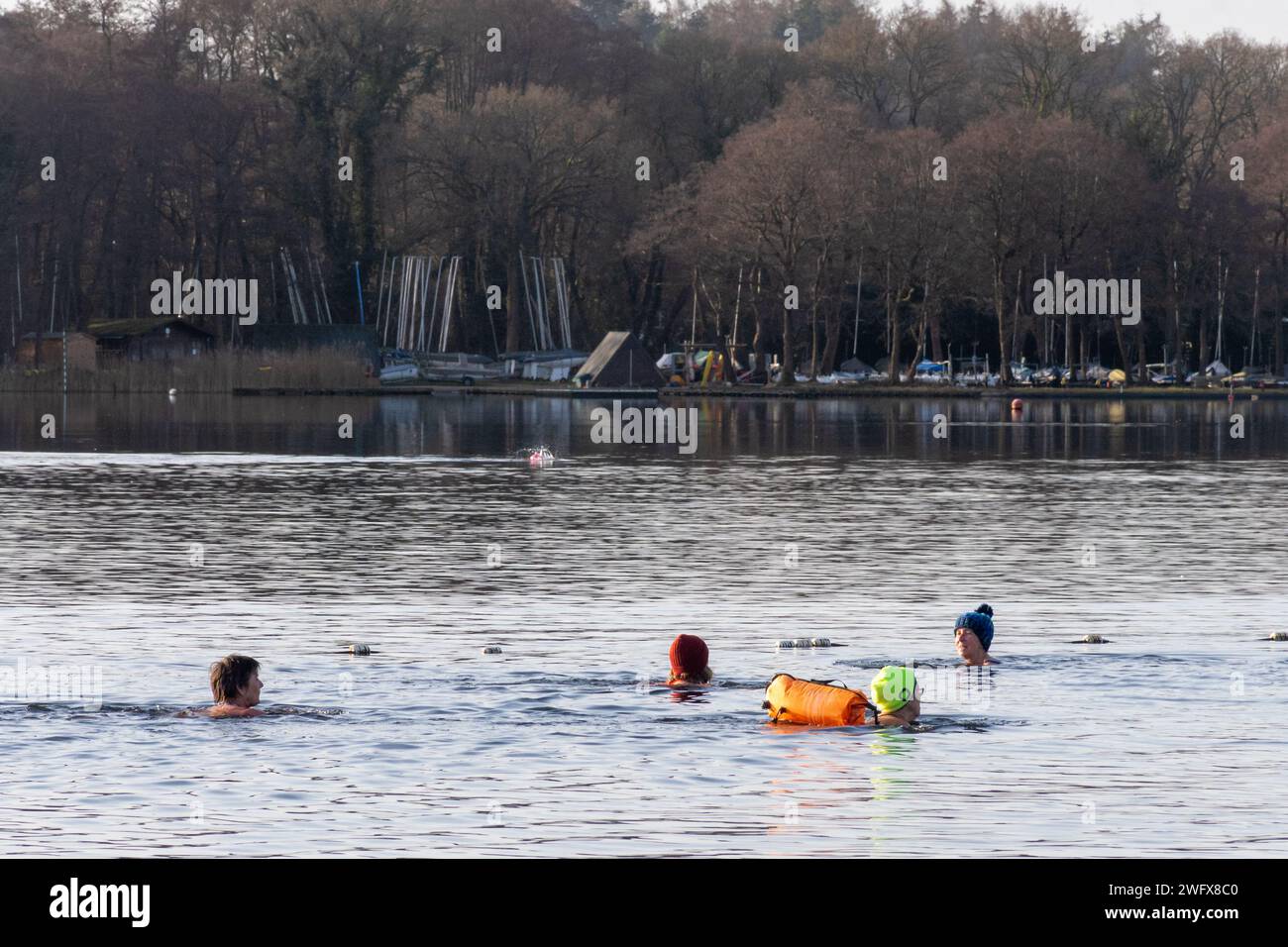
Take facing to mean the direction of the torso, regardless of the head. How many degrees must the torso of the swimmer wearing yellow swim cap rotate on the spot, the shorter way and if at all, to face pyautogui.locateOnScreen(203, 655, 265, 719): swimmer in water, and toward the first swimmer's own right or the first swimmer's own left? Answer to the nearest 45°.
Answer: approximately 135° to the first swimmer's own left

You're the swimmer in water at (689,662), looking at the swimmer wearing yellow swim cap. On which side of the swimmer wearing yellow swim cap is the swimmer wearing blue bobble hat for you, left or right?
left

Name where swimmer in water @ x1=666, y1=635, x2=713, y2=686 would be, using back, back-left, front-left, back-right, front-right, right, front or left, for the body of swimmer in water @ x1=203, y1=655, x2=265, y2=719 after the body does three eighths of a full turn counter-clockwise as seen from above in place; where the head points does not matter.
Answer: back

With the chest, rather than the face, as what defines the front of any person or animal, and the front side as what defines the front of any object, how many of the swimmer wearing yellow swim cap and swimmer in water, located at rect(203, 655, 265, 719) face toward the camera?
0

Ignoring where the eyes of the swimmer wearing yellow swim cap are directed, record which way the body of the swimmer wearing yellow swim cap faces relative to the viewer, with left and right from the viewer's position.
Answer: facing away from the viewer and to the right of the viewer

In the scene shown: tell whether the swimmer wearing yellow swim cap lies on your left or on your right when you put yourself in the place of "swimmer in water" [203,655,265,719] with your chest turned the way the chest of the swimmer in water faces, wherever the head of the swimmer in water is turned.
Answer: on your right

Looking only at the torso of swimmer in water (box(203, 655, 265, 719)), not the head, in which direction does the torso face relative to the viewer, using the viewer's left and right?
facing away from the viewer and to the right of the viewer

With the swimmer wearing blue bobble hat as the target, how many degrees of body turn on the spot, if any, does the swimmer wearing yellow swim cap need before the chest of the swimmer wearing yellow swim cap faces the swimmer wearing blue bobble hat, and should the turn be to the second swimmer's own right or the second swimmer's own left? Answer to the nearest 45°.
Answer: approximately 45° to the second swimmer's own left

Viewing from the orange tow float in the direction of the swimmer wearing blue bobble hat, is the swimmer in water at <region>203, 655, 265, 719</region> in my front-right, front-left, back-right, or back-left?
back-left
